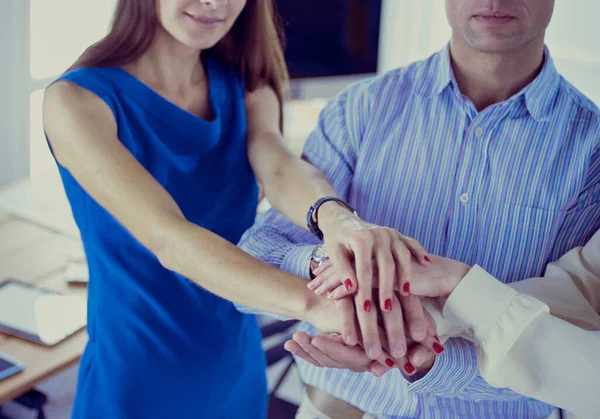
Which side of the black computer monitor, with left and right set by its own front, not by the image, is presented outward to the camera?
front

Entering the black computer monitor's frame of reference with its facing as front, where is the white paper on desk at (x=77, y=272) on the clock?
The white paper on desk is roughly at 1 o'clock from the black computer monitor.

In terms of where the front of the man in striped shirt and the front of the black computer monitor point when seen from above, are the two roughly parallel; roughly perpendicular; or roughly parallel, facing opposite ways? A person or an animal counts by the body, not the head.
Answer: roughly parallel

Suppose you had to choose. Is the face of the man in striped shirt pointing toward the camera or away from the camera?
toward the camera

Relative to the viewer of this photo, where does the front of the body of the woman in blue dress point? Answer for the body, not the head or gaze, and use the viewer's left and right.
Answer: facing the viewer and to the right of the viewer

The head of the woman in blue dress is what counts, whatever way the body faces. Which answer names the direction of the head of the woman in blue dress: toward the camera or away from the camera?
toward the camera

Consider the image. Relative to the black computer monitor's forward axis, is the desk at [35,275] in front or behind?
in front

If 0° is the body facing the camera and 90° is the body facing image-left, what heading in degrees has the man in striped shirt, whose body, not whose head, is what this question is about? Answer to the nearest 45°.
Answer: approximately 0°

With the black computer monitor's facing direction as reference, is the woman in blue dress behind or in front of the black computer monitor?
in front

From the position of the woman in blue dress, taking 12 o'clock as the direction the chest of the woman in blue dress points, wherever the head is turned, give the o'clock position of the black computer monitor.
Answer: The black computer monitor is roughly at 8 o'clock from the woman in blue dress.

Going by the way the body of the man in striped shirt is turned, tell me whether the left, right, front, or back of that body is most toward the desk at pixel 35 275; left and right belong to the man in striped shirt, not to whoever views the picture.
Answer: right
